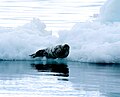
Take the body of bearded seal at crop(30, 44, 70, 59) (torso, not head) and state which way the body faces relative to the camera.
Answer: to the viewer's right
